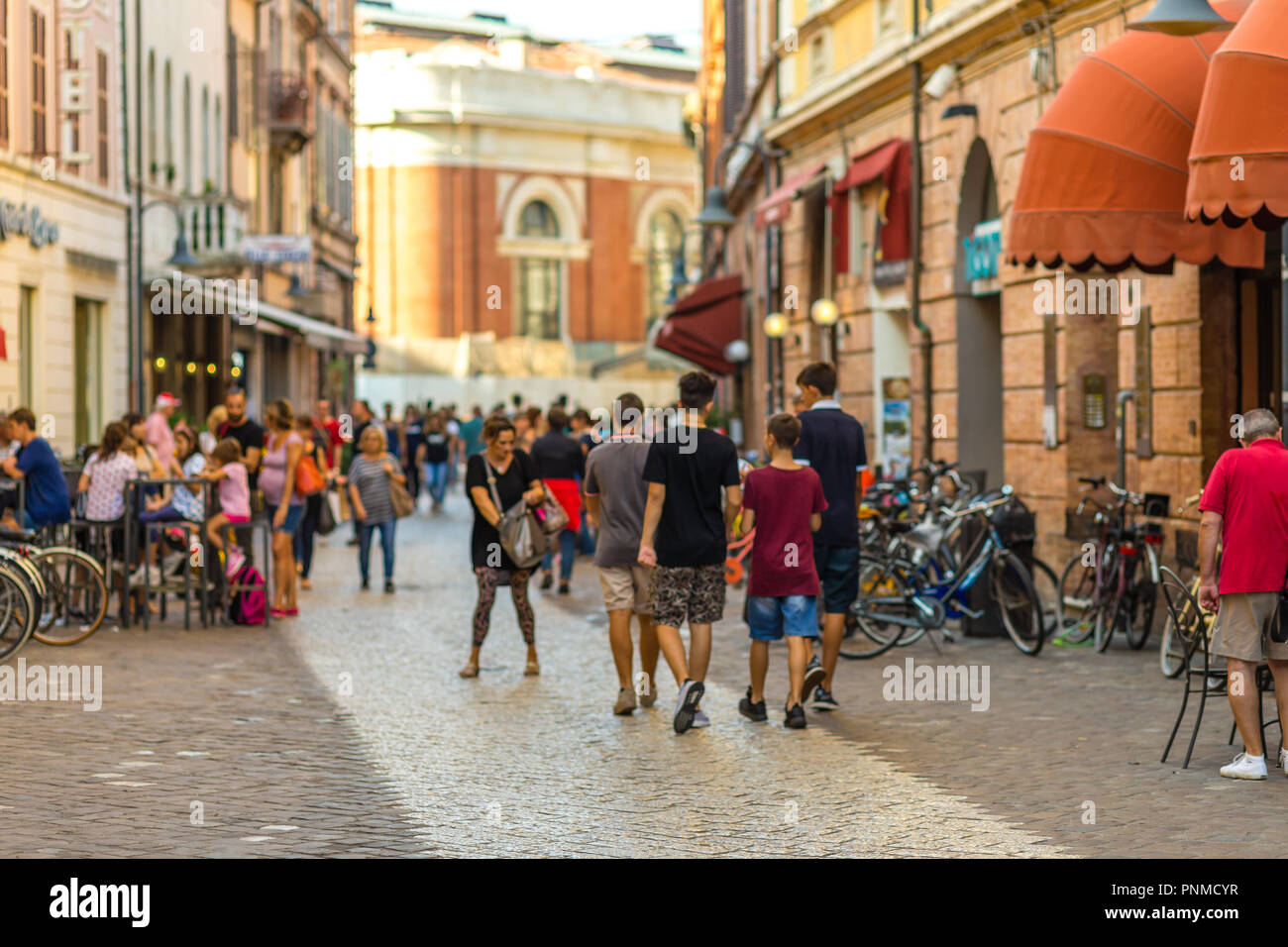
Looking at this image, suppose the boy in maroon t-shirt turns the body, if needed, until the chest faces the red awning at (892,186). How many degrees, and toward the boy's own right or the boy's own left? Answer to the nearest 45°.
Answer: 0° — they already face it

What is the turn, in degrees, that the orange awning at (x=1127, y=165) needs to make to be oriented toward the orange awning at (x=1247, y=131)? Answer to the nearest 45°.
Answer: approximately 45° to its left

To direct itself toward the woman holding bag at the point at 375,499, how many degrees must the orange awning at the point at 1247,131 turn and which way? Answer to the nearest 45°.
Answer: approximately 90° to its right

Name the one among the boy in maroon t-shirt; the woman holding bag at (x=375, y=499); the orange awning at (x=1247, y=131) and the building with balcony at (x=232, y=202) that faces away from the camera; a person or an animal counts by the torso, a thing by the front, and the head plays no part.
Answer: the boy in maroon t-shirt

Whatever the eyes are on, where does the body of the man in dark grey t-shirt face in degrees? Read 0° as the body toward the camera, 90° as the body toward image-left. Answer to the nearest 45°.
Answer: approximately 180°

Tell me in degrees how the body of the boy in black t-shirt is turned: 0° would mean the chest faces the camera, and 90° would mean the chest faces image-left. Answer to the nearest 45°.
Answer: approximately 180°

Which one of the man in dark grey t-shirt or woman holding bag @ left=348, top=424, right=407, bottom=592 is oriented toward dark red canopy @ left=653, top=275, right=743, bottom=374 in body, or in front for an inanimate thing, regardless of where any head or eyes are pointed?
the man in dark grey t-shirt

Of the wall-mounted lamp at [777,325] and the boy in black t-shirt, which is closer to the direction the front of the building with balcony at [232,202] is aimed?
the wall-mounted lamp

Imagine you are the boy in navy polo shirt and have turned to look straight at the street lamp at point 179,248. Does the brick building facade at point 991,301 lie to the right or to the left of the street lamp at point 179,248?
right

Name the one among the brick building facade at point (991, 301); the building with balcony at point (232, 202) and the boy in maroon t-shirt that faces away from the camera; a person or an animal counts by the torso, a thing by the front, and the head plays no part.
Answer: the boy in maroon t-shirt

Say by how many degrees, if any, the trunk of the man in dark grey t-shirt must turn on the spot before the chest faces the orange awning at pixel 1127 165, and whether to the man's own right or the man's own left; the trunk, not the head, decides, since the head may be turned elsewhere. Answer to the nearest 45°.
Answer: approximately 45° to the man's own right

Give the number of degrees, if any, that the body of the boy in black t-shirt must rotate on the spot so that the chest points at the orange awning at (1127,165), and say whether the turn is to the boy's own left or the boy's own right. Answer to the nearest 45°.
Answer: approximately 45° to the boy's own right
